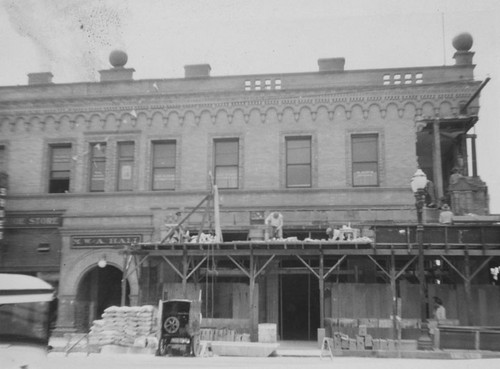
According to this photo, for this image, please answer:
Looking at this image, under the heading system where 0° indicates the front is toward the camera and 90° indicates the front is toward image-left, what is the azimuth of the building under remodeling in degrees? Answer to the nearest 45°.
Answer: approximately 0°
